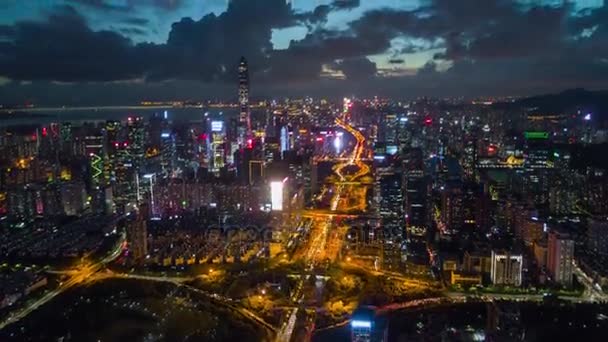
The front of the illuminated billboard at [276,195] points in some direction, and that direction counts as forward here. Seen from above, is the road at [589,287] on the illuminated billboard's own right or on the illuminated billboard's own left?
on the illuminated billboard's own left

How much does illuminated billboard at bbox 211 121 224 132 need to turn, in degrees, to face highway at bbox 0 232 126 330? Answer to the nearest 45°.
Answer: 0° — it already faces it

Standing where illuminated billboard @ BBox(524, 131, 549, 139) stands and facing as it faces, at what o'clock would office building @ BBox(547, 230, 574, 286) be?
The office building is roughly at 12 o'clock from the illuminated billboard.

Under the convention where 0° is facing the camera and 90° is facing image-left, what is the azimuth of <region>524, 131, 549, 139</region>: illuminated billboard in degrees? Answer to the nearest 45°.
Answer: approximately 0°

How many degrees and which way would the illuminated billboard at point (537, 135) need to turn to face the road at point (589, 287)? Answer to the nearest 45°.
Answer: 0° — it already faces it

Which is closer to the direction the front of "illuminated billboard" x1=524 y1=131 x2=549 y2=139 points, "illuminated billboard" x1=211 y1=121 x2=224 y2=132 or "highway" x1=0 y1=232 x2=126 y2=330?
the highway

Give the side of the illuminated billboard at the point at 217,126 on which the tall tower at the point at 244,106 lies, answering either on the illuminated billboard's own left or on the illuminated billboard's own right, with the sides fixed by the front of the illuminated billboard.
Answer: on the illuminated billboard's own left

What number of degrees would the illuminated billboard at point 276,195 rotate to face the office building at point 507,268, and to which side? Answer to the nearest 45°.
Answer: approximately 45° to its left

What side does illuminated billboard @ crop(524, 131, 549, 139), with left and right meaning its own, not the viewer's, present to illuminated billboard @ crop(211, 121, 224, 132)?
right

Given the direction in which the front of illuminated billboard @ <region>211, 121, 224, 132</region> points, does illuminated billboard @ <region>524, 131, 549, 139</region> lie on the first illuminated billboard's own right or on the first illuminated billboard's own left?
on the first illuminated billboard's own left

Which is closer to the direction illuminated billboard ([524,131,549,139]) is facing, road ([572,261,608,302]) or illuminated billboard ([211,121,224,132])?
the road

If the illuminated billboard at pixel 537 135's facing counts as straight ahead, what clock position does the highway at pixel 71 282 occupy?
The highway is roughly at 1 o'clock from the illuminated billboard.
